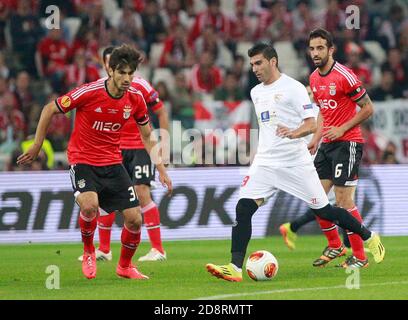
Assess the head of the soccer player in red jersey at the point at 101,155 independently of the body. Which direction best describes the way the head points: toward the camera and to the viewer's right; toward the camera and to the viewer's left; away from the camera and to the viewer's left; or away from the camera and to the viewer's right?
toward the camera and to the viewer's right

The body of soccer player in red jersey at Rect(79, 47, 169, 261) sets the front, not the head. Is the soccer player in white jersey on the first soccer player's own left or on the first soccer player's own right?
on the first soccer player's own left

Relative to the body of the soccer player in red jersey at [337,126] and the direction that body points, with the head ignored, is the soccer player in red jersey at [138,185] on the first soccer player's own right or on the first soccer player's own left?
on the first soccer player's own right

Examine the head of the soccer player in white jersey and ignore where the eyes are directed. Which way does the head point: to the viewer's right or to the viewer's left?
to the viewer's left

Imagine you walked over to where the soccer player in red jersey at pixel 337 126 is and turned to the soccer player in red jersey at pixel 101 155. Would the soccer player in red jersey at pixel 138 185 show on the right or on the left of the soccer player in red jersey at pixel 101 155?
right

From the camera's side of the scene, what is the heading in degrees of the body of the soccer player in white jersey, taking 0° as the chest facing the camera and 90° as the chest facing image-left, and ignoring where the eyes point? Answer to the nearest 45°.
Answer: approximately 45°

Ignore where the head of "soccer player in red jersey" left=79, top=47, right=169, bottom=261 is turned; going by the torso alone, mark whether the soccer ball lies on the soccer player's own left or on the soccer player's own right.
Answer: on the soccer player's own left

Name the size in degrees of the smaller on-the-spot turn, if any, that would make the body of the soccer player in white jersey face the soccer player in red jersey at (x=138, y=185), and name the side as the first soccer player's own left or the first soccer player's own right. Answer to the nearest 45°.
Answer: approximately 90° to the first soccer player's own right
